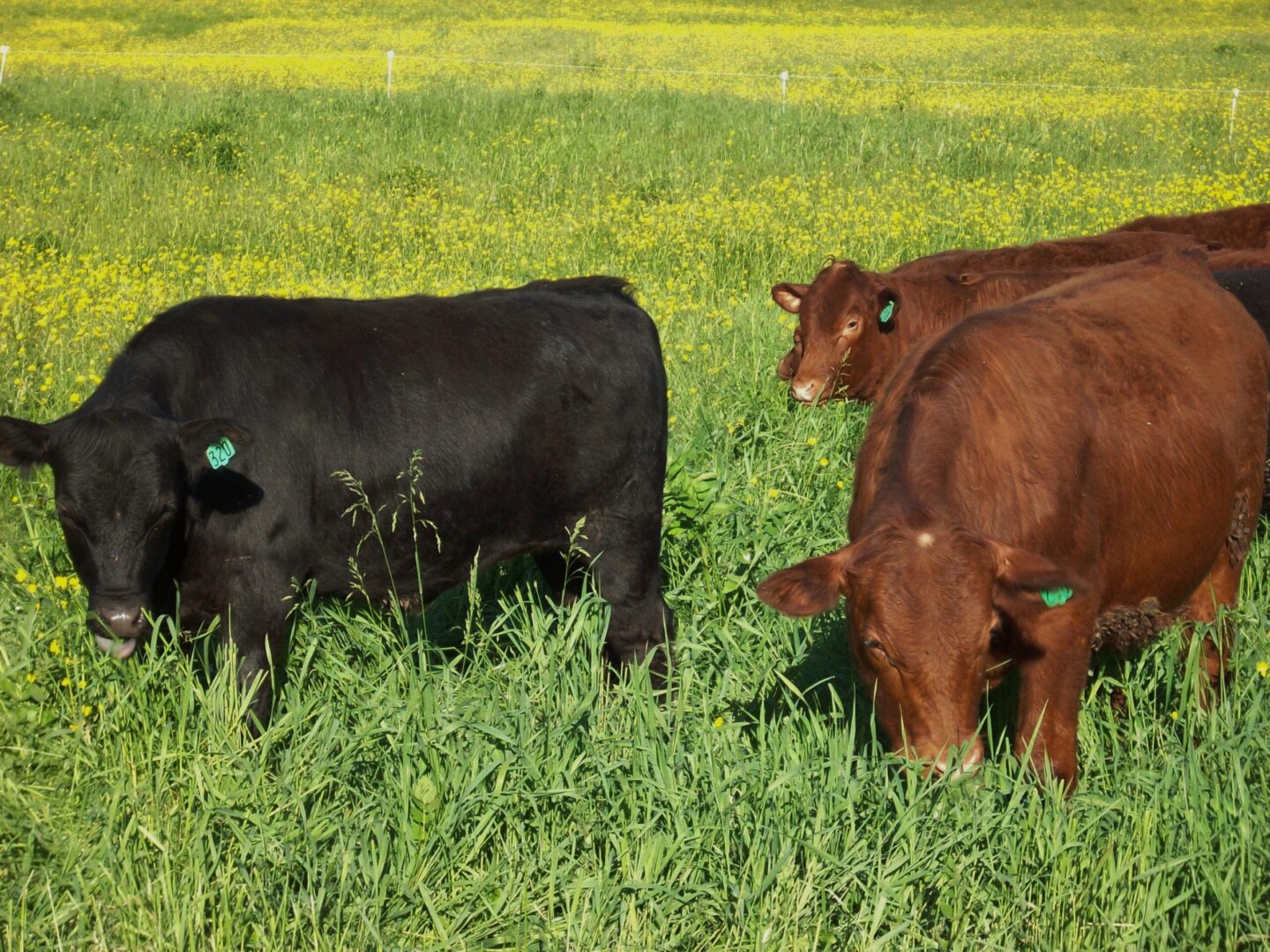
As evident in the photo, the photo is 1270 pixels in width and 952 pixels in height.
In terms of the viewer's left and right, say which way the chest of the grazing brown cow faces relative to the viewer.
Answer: facing the viewer and to the left of the viewer

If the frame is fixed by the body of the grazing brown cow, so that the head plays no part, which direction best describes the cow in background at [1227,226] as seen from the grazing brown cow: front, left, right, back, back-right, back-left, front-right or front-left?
back-right

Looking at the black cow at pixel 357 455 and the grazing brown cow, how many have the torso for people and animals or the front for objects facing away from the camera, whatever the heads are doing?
0

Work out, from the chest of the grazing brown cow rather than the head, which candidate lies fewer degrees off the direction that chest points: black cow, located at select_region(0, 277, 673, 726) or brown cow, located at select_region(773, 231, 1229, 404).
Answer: the black cow

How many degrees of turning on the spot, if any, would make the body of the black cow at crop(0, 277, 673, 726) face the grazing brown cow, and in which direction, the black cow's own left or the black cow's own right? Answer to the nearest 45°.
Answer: approximately 135° to the black cow's own left

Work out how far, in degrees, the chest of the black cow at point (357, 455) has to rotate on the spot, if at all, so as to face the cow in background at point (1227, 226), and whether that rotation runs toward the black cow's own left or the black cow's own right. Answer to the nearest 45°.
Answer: approximately 135° to the black cow's own right

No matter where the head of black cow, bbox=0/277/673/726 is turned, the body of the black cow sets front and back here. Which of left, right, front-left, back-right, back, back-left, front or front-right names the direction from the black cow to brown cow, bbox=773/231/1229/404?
back-right

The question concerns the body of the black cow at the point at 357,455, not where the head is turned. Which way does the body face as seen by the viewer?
to the viewer's left
